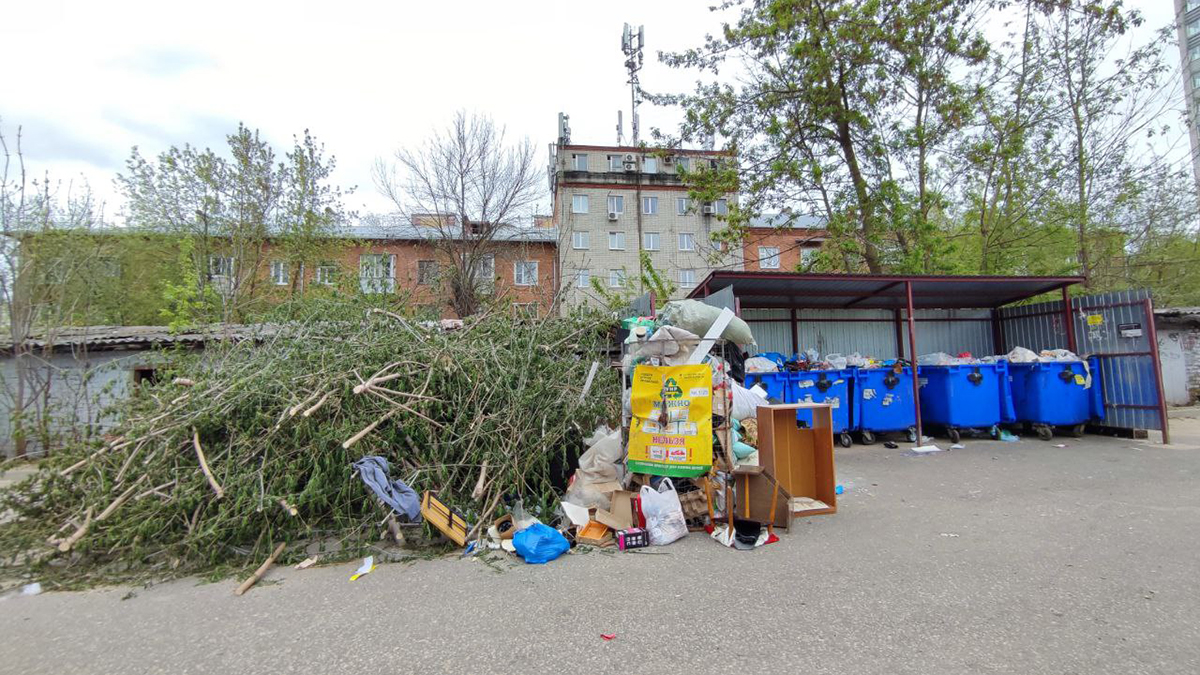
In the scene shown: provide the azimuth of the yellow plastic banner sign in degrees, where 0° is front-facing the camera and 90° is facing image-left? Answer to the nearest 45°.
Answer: approximately 0°

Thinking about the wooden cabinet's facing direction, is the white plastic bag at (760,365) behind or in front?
behind

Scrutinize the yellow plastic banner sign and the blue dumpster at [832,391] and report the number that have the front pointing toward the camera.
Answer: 2

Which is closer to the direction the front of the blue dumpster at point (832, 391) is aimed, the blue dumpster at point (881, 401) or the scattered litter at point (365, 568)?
the scattered litter

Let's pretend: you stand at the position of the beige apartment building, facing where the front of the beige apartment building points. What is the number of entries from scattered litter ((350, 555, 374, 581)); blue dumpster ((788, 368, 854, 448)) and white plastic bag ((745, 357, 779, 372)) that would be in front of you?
3

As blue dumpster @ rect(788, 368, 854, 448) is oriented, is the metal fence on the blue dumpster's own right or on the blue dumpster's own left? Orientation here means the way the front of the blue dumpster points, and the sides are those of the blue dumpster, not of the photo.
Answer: on the blue dumpster's own left

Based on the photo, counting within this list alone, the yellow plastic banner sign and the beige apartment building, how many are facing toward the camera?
2

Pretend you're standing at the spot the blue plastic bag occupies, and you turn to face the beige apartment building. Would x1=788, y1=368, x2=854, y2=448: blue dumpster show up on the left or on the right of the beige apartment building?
right

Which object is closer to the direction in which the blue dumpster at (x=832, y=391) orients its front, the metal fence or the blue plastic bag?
the blue plastic bag

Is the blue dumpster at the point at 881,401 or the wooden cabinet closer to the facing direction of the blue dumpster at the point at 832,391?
the wooden cabinet
